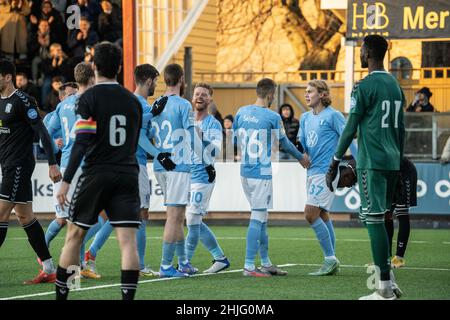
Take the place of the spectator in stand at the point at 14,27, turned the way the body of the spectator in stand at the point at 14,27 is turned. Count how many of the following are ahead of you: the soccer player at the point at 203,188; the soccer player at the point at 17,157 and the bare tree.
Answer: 2

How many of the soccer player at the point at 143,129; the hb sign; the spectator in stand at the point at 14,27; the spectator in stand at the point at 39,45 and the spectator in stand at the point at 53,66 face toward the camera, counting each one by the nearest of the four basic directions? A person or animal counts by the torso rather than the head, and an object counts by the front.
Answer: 4

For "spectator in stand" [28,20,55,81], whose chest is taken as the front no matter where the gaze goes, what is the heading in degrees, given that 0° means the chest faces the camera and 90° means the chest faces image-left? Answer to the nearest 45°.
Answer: approximately 0°

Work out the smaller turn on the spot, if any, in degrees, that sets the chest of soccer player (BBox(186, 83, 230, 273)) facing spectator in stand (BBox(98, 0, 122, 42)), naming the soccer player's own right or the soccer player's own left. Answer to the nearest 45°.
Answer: approximately 135° to the soccer player's own right

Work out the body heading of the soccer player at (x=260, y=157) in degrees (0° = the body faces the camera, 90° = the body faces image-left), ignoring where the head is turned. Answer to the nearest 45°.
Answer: approximately 225°

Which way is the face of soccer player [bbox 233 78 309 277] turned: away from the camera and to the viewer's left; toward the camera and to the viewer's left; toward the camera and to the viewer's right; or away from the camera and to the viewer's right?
away from the camera and to the viewer's right

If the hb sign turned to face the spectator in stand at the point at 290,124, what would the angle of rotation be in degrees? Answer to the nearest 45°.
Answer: approximately 135° to its right

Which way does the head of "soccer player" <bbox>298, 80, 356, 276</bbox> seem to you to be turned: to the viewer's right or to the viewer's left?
to the viewer's left
